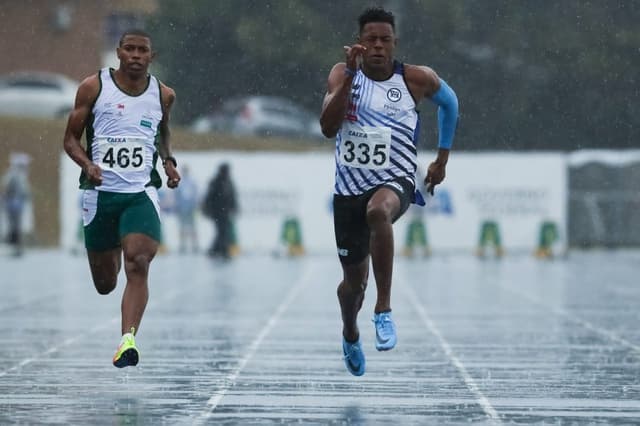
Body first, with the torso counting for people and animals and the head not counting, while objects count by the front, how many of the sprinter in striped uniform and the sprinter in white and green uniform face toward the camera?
2

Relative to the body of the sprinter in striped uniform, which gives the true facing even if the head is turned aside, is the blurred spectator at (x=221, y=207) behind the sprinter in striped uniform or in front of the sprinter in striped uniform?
behind

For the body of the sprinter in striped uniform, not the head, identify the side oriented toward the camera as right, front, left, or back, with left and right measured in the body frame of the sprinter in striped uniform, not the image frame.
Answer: front

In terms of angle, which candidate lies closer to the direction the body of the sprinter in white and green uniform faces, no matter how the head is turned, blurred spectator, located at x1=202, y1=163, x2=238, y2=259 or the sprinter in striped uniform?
the sprinter in striped uniform

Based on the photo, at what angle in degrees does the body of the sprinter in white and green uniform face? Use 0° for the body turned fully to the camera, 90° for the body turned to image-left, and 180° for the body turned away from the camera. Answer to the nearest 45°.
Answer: approximately 0°

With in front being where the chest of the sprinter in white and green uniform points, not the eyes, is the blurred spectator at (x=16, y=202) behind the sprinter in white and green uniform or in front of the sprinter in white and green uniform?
behind

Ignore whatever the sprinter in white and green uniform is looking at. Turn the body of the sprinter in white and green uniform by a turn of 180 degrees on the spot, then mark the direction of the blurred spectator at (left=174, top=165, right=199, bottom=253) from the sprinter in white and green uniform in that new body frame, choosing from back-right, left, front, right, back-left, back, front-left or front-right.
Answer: front

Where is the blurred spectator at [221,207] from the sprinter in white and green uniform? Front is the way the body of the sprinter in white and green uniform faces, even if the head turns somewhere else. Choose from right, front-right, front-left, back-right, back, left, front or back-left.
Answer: back

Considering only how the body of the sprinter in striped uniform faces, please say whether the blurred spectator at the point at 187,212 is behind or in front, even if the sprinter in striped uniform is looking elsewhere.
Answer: behind
